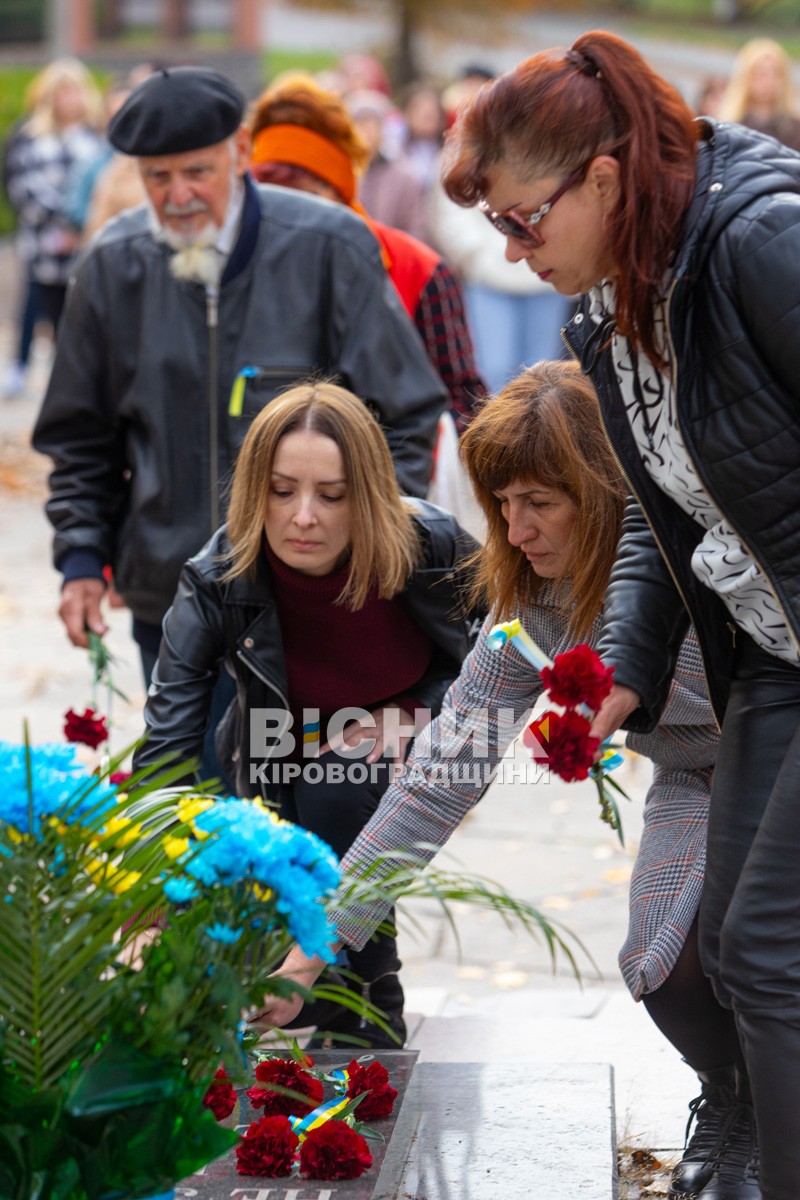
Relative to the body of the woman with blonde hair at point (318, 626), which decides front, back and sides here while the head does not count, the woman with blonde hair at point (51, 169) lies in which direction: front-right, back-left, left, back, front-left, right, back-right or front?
back

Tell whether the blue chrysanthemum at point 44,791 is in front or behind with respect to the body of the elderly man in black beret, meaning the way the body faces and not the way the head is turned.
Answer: in front

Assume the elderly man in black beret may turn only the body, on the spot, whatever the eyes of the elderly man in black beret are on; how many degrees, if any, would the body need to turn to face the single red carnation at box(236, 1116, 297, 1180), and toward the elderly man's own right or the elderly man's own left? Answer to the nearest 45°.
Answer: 0° — they already face it

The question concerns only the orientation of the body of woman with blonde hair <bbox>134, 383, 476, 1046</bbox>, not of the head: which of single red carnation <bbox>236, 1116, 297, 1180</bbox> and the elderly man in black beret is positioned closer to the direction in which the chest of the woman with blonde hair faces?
the single red carnation

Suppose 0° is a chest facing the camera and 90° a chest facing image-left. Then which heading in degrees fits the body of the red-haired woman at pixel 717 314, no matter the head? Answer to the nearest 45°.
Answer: approximately 45°

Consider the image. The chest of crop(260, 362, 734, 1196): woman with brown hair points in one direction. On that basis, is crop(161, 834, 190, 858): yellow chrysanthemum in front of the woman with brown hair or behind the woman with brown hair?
in front

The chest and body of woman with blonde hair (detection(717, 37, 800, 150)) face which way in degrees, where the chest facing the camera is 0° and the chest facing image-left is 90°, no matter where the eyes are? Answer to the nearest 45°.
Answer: approximately 0°
